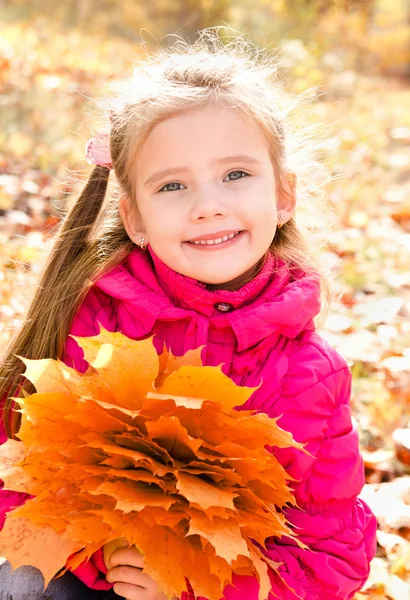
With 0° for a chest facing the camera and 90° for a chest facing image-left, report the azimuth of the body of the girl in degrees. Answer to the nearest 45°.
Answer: approximately 0°
